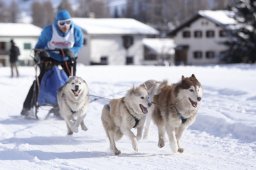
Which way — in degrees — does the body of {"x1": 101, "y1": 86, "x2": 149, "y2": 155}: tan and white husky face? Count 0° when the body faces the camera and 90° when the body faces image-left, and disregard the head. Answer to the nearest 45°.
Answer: approximately 315°

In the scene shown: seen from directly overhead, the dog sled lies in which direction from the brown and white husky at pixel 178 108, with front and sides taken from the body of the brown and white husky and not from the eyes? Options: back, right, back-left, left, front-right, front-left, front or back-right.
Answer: back

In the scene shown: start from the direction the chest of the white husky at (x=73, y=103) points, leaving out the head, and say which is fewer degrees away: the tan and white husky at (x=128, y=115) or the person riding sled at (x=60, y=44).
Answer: the tan and white husky

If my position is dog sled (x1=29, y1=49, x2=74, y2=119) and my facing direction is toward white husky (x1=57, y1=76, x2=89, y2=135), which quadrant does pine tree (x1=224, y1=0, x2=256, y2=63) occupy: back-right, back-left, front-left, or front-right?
back-left

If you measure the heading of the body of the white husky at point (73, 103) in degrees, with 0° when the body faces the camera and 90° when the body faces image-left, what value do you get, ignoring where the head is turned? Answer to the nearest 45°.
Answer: approximately 0°

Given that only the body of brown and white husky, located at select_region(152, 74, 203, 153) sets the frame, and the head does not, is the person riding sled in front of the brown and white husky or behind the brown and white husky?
behind

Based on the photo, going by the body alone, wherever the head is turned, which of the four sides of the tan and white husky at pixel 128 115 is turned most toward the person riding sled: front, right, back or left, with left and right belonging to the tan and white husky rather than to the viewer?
back

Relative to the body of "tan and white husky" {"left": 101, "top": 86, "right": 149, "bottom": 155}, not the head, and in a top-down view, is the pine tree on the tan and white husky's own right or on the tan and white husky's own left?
on the tan and white husky's own left
